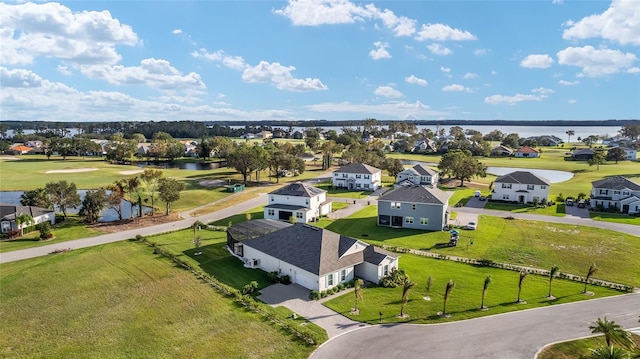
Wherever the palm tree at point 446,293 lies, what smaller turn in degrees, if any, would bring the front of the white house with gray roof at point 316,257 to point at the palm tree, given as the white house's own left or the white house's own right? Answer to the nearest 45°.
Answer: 0° — it already faces it

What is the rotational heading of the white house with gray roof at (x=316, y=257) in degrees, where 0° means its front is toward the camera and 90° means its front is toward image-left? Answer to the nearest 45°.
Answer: approximately 315°
